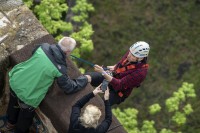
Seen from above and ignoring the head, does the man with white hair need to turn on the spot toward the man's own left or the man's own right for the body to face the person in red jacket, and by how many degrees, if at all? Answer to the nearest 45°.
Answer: approximately 45° to the man's own right

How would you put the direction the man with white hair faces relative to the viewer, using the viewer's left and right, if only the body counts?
facing away from the viewer and to the right of the viewer
